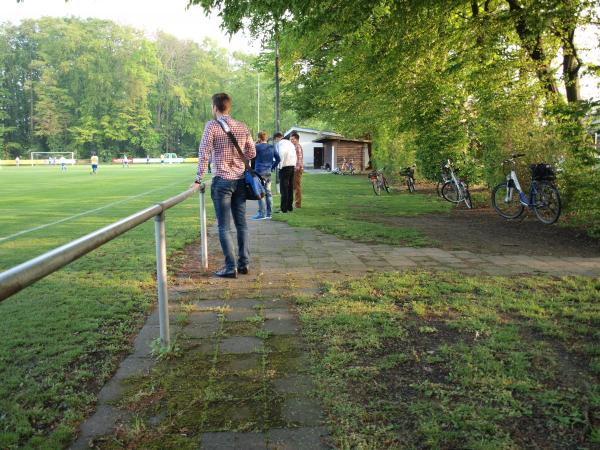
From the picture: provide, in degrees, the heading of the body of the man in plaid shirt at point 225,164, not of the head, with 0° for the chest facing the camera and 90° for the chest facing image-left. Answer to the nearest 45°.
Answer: approximately 135°

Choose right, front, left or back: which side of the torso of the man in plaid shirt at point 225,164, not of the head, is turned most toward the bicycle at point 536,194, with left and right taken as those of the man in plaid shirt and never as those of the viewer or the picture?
right

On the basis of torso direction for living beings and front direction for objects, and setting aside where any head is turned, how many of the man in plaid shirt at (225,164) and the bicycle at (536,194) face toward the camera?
0

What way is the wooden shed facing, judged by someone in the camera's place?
facing the viewer and to the left of the viewer

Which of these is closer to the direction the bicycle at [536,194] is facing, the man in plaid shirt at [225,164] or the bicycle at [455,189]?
the bicycle

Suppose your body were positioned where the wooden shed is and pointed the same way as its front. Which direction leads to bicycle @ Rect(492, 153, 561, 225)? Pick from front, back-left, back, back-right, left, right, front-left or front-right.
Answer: front-left

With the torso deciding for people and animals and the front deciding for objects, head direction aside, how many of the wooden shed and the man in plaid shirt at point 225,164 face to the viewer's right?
0

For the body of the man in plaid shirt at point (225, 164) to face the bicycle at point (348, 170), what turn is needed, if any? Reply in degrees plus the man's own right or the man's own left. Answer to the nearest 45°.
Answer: approximately 45° to the man's own right

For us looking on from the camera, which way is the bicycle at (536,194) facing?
facing away from the viewer and to the left of the viewer

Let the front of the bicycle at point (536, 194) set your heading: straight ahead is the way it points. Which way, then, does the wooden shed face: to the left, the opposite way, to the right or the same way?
to the left

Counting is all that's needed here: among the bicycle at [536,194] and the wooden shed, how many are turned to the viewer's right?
0

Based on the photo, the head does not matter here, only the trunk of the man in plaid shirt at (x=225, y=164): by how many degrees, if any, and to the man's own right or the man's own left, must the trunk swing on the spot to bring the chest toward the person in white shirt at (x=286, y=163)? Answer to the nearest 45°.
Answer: approximately 45° to the man's own right
